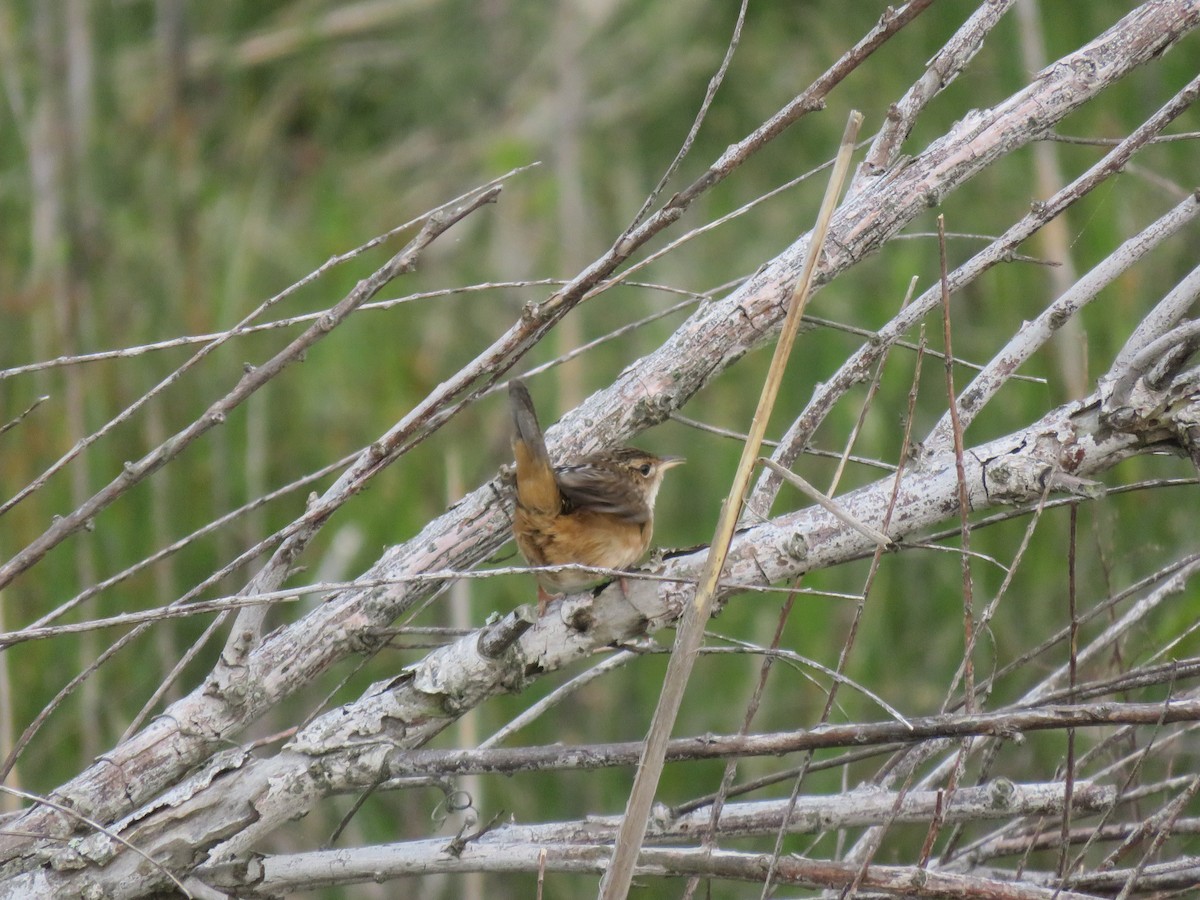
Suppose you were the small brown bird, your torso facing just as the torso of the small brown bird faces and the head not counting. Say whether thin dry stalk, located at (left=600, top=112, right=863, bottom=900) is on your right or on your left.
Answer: on your right

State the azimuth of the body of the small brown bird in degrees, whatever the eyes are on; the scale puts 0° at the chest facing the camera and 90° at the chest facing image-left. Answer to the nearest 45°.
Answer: approximately 270°
